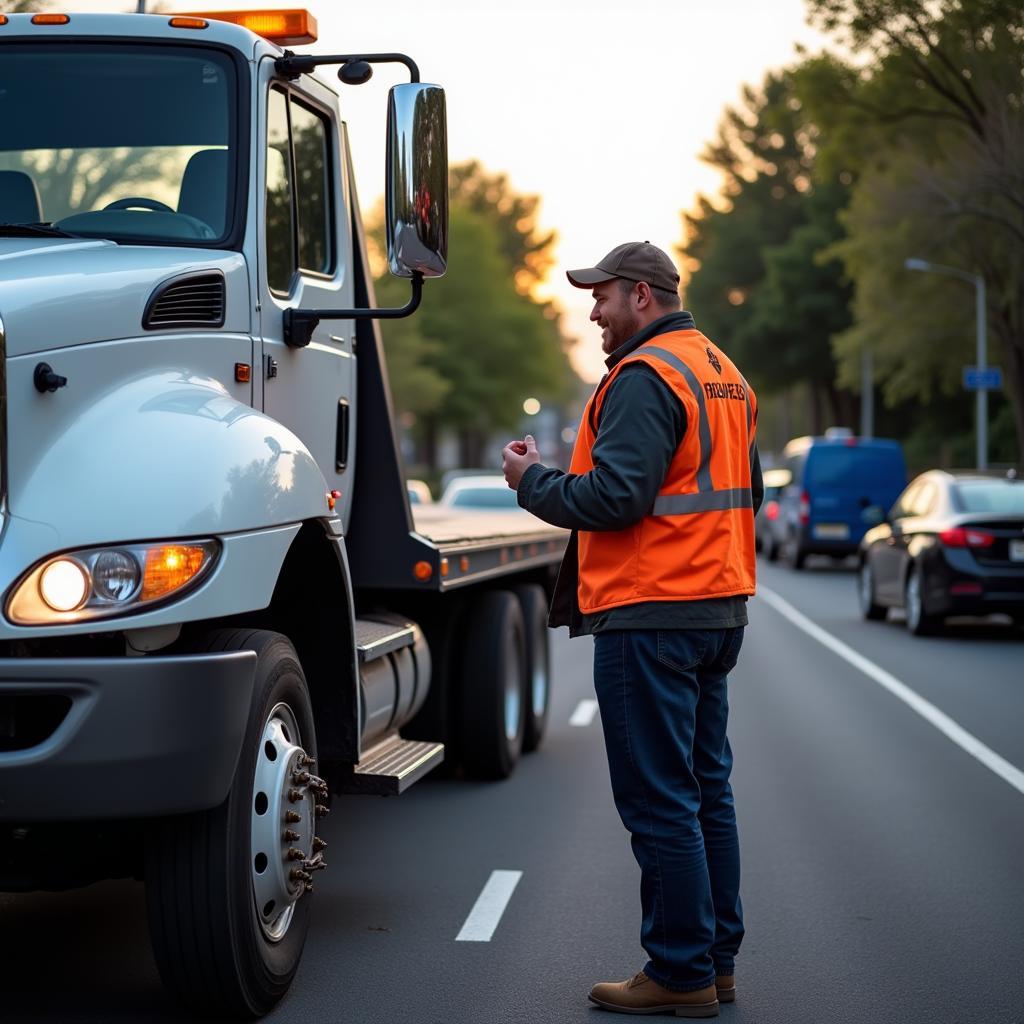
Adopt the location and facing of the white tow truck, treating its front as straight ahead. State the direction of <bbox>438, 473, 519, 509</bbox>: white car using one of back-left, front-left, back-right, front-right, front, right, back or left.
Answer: back-right

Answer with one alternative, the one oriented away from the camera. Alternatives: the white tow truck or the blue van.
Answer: the blue van

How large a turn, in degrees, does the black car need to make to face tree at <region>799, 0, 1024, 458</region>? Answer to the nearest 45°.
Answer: approximately 45° to its right

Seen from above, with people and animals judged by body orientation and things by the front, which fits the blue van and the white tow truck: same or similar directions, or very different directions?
very different directions

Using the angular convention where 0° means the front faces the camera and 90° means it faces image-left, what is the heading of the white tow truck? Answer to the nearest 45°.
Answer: approximately 45°

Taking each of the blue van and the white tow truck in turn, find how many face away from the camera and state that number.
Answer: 1

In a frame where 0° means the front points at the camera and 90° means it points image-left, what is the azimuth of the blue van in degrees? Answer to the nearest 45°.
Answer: approximately 180°

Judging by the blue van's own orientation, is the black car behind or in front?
behind

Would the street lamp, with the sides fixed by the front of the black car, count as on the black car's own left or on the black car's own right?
on the black car's own right

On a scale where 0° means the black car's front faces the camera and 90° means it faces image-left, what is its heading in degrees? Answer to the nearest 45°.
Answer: approximately 135°

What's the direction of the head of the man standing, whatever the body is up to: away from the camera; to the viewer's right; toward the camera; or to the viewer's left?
to the viewer's left

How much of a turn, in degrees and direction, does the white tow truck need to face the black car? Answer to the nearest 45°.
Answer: approximately 180°
